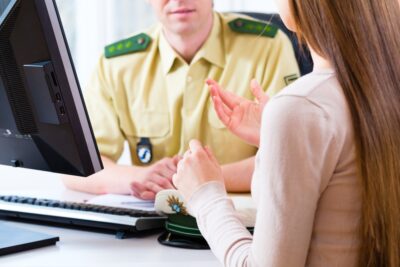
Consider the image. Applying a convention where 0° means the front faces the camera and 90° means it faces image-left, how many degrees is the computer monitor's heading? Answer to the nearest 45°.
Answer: approximately 225°

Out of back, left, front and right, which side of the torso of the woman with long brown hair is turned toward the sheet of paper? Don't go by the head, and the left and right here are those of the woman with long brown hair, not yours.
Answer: front

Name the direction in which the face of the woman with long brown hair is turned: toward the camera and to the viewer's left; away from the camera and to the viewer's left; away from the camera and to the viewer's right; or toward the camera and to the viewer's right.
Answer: away from the camera and to the viewer's left

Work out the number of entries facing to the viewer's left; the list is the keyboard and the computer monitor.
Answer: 0

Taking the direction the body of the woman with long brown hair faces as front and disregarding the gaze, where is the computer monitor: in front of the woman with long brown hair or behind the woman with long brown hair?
in front

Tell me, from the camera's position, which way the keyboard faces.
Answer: facing away from the viewer and to the right of the viewer

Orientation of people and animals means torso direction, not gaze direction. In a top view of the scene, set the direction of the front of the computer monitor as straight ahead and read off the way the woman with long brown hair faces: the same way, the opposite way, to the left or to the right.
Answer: to the left

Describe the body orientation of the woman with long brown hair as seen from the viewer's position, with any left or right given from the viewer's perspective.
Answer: facing away from the viewer and to the left of the viewer
